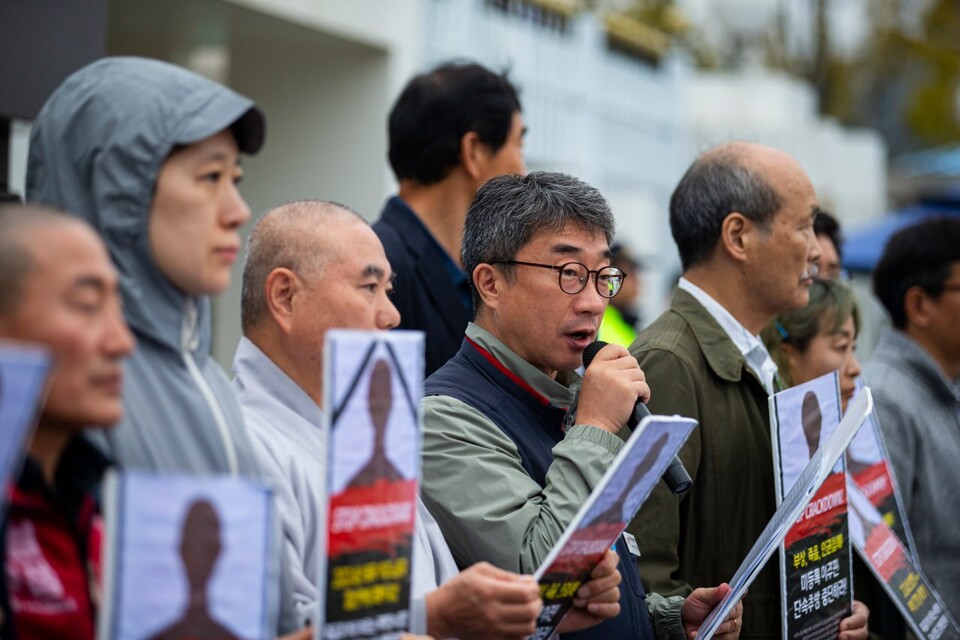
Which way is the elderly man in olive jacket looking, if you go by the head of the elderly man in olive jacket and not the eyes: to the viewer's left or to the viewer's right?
to the viewer's right

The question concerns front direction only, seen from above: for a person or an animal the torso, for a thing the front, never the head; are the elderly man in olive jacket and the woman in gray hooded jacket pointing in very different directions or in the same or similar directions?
same or similar directions

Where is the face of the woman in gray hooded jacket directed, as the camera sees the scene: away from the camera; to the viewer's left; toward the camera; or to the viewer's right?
to the viewer's right

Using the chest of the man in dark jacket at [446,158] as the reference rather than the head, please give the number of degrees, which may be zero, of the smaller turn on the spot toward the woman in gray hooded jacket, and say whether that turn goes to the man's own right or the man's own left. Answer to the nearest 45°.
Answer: approximately 135° to the man's own right

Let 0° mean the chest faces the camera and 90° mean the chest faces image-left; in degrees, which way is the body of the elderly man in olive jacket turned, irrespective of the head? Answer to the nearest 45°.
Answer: approximately 270°

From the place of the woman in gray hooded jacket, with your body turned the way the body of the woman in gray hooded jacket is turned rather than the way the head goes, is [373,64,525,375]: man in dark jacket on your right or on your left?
on your left

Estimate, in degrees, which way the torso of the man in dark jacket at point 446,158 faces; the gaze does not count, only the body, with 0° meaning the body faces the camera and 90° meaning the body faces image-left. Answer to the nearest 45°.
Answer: approximately 225°

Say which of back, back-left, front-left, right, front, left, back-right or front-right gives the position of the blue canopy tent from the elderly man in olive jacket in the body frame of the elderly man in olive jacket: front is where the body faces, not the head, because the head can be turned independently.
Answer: left

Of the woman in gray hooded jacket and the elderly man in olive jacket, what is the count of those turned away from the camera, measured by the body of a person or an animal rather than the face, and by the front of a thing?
0

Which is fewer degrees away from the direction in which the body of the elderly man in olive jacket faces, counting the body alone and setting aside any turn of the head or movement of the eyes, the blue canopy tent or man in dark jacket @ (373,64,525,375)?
the blue canopy tent

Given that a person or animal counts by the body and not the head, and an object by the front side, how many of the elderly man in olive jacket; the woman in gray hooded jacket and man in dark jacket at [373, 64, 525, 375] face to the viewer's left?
0

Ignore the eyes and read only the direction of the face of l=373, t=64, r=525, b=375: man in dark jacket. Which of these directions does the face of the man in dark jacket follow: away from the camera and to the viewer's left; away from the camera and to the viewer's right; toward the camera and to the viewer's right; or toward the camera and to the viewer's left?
away from the camera and to the viewer's right

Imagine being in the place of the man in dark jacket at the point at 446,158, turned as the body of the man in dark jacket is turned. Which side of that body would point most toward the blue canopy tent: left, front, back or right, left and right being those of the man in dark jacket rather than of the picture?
front
